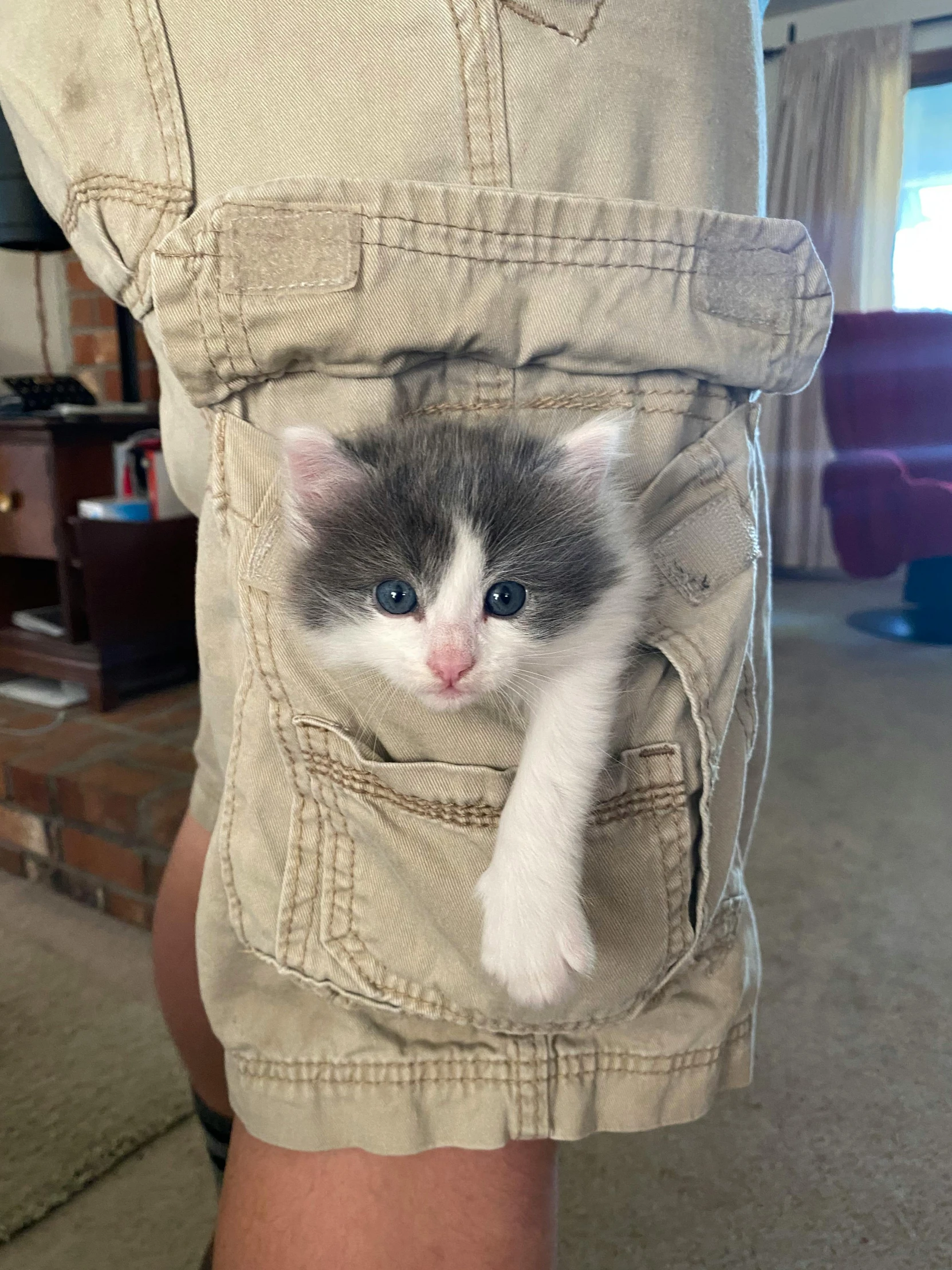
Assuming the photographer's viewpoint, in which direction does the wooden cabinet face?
facing the viewer and to the left of the viewer

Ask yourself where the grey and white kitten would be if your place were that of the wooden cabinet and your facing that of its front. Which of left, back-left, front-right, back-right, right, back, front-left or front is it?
front-left

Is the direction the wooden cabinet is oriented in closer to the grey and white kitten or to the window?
the grey and white kitten

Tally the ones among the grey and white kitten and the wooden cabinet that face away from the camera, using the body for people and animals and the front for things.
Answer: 0

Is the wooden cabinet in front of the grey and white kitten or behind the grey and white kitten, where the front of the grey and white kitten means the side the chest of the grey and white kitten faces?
behind

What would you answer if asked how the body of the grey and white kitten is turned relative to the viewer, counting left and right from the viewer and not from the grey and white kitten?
facing the viewer

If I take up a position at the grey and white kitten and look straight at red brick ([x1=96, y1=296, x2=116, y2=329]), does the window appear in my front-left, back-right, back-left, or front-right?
front-right

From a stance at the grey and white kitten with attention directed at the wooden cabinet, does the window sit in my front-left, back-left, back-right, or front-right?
front-right

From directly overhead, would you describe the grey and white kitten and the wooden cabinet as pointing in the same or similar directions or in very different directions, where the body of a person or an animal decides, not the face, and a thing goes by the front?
same or similar directions
